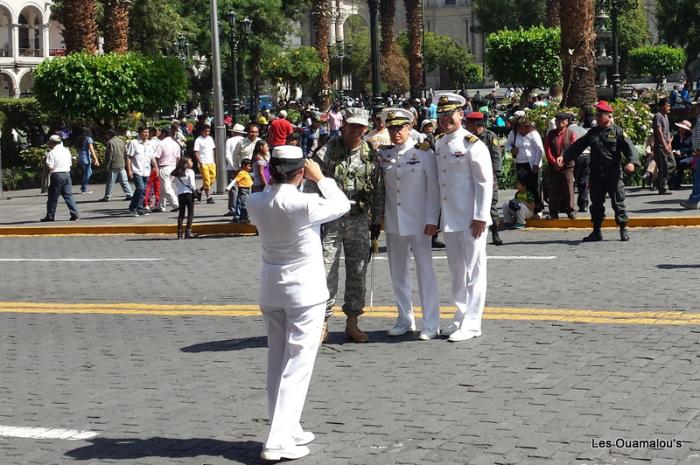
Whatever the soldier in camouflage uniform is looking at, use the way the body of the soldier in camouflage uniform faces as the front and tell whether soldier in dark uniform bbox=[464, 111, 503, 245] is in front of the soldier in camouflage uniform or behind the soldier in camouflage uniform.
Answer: behind

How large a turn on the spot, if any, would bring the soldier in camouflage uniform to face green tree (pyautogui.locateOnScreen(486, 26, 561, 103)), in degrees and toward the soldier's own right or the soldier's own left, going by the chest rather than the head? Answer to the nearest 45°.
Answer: approximately 180°

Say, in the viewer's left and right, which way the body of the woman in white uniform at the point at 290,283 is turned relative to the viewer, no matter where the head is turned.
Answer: facing away from the viewer and to the right of the viewer

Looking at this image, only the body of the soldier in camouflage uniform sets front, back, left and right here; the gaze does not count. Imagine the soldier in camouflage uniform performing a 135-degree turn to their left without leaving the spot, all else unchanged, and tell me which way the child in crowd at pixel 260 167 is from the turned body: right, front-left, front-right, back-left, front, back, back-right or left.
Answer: front-left

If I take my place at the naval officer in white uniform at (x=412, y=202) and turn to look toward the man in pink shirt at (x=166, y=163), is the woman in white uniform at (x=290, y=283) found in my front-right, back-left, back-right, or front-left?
back-left

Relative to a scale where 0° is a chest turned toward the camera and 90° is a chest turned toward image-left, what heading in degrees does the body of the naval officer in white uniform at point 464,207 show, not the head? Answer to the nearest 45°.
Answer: approximately 45°

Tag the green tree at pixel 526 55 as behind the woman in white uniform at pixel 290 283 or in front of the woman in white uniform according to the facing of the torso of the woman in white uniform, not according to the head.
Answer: in front

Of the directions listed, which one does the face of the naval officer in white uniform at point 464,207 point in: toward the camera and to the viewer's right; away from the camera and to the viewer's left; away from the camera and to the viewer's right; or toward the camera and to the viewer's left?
toward the camera and to the viewer's left

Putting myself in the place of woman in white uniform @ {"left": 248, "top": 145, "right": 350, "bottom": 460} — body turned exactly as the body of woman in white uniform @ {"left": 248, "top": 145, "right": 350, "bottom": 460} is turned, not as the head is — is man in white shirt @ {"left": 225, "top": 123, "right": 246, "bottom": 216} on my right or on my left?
on my left

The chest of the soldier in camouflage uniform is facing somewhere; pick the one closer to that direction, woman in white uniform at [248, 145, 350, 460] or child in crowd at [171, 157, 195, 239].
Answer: the woman in white uniform

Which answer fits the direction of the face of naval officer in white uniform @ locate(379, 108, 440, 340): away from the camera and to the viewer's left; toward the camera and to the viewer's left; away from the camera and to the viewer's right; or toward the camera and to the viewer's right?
toward the camera and to the viewer's left

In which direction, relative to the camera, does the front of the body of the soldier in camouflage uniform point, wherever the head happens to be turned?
toward the camera

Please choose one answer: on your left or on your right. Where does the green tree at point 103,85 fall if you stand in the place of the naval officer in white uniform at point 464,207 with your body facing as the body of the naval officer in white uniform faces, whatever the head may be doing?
on your right

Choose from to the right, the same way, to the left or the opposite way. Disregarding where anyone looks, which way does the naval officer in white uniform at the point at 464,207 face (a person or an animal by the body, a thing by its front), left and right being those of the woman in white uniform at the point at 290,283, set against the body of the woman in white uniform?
the opposite way

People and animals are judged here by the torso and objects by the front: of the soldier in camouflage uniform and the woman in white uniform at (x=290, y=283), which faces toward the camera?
the soldier in camouflage uniform

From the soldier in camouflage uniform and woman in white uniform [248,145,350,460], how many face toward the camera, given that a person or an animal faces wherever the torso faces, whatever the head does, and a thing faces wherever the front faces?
1

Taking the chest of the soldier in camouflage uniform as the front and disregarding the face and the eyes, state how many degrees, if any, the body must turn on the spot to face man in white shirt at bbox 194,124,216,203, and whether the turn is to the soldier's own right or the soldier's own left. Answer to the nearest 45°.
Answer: approximately 180°
